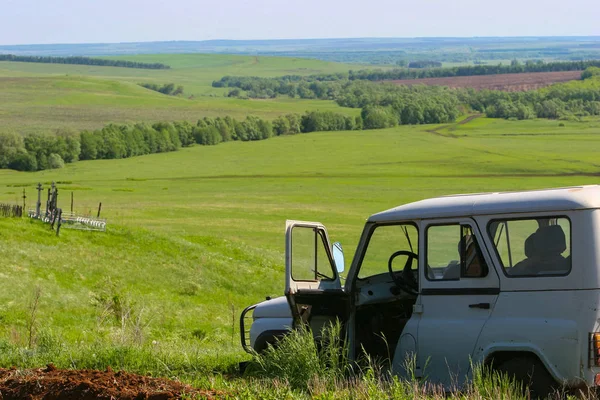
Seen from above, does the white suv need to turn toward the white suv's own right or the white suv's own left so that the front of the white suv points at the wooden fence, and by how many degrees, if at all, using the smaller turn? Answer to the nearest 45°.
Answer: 0° — it already faces it

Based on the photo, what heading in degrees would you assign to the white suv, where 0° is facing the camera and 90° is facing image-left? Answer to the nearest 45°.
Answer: approximately 135°
